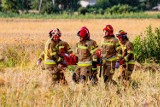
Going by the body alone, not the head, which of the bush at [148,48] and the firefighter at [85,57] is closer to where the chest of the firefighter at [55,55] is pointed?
the firefighter

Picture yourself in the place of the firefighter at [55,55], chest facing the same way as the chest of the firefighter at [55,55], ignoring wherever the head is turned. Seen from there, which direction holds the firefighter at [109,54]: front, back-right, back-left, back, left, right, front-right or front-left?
front-left

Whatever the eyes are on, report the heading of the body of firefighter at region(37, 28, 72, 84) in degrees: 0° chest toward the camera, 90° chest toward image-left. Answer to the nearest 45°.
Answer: approximately 315°

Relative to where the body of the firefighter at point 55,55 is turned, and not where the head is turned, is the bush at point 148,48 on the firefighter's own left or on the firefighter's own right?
on the firefighter's own left

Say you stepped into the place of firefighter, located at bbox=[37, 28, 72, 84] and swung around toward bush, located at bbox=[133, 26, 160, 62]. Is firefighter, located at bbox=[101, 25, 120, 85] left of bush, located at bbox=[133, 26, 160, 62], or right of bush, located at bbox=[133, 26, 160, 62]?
right

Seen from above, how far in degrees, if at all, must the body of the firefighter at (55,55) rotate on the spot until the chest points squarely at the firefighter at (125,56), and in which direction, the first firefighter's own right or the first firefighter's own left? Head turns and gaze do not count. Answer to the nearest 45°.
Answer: approximately 45° to the first firefighter's own left
